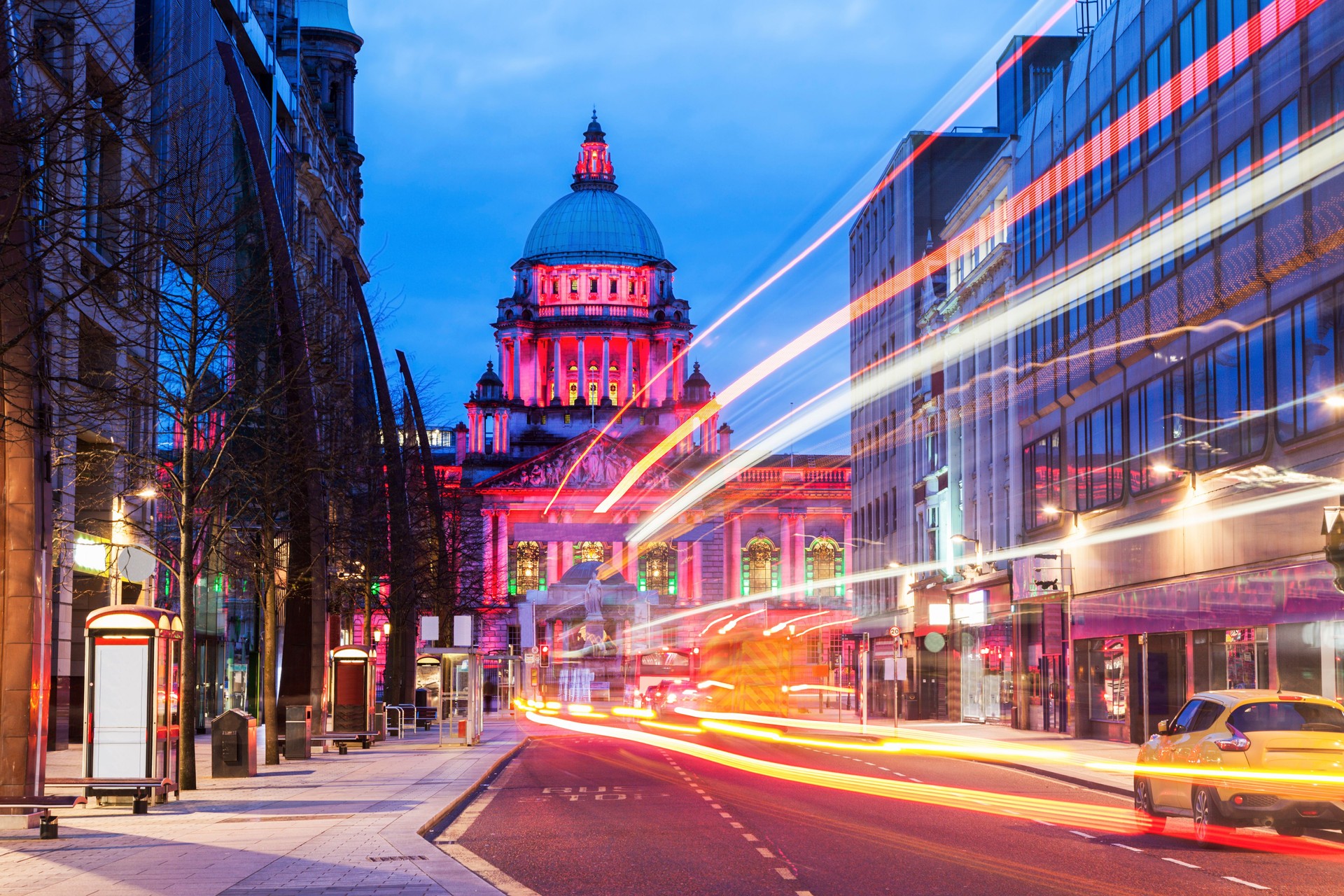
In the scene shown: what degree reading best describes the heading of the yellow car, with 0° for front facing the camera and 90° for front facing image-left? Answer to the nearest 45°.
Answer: approximately 135°

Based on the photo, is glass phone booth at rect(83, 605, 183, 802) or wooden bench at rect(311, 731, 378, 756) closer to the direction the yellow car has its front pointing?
the wooden bench

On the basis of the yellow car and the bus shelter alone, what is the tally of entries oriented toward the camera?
0

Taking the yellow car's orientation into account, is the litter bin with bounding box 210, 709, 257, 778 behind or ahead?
ahead

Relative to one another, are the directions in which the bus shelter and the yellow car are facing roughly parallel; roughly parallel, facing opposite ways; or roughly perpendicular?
roughly perpendicular

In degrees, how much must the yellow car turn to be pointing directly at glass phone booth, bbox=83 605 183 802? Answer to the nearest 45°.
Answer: approximately 45° to its left

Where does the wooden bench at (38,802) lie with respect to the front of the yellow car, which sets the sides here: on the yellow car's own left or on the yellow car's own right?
on the yellow car's own left
